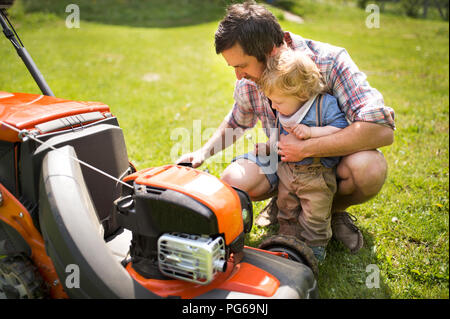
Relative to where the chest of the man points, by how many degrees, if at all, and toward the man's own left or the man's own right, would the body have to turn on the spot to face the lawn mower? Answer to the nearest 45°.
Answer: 0° — they already face it

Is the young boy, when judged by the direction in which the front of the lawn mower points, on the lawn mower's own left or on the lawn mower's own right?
on the lawn mower's own left

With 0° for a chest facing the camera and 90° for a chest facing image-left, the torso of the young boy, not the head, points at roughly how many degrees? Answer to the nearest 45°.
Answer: approximately 45°

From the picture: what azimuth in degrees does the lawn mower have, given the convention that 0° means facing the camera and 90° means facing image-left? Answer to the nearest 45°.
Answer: approximately 315°

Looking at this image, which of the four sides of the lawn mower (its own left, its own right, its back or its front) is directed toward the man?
left

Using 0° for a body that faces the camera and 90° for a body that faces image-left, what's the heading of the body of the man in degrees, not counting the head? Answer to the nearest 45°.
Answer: approximately 45°
